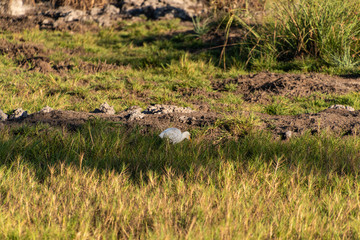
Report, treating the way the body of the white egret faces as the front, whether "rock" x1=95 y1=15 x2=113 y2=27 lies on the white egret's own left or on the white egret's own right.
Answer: on the white egret's own left

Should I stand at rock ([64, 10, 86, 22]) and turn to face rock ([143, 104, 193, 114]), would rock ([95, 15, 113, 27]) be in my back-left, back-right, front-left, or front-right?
front-left

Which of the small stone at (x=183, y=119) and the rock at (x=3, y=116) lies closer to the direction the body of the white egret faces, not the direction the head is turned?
the small stone

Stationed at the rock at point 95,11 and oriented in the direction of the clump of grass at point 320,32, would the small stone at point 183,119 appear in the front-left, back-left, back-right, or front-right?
front-right

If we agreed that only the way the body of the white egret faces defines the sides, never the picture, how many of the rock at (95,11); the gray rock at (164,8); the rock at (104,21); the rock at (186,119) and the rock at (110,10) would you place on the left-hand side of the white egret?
5

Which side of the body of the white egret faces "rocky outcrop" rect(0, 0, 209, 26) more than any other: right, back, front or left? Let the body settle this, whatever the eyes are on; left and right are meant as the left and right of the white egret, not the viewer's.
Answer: left

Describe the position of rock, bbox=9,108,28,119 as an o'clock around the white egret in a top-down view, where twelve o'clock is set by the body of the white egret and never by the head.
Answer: The rock is roughly at 7 o'clock from the white egret.

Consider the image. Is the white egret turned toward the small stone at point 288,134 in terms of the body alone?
yes

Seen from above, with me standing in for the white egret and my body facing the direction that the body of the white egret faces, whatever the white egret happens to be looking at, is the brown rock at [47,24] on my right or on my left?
on my left

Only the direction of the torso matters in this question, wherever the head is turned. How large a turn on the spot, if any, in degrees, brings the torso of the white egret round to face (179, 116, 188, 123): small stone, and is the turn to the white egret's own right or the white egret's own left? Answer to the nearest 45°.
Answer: approximately 90° to the white egret's own left

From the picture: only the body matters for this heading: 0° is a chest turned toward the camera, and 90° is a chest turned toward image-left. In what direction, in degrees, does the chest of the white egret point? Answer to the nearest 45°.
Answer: approximately 270°

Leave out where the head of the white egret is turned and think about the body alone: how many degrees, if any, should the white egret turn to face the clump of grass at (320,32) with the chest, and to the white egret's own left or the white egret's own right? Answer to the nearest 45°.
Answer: approximately 45° to the white egret's own left
